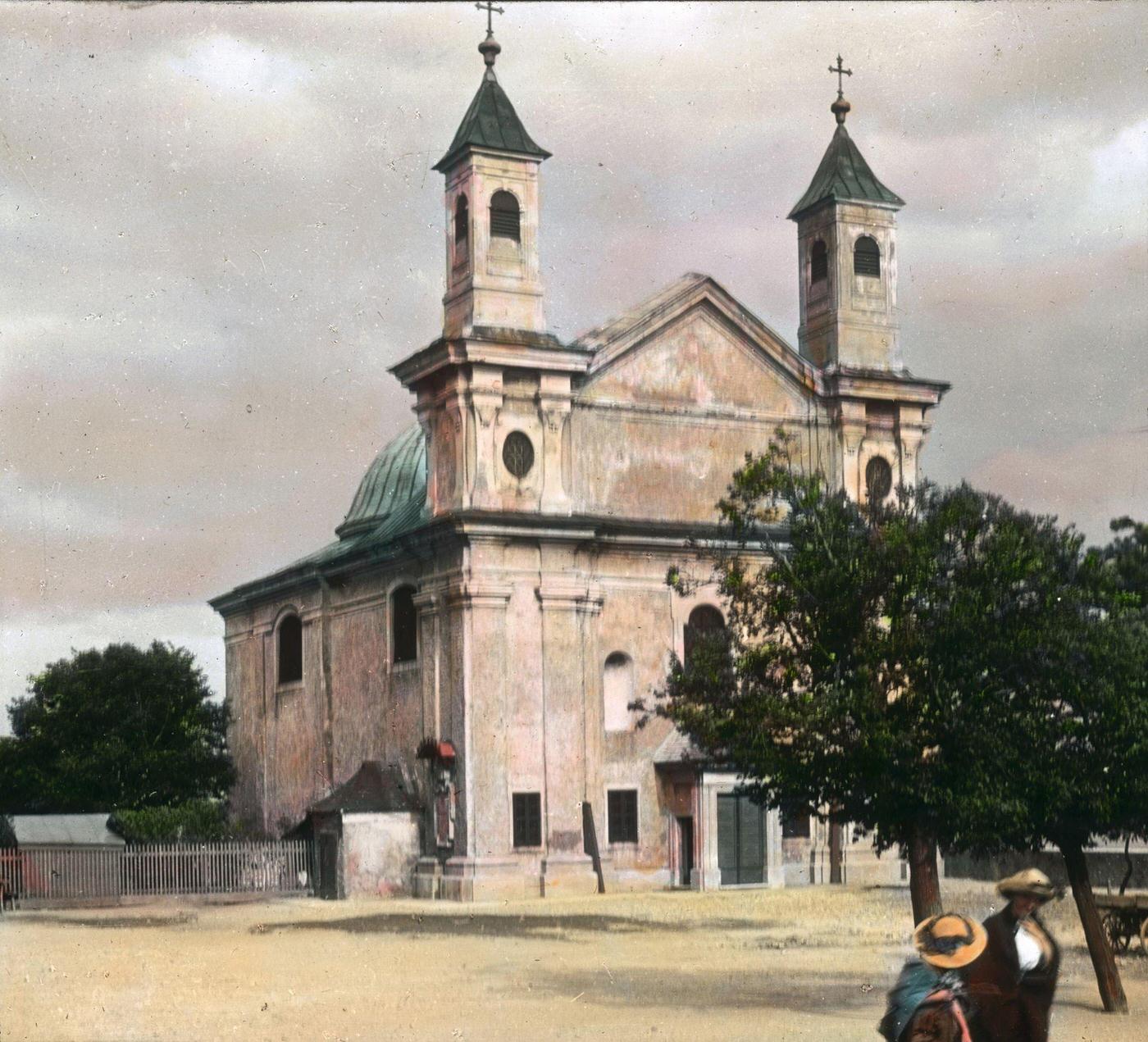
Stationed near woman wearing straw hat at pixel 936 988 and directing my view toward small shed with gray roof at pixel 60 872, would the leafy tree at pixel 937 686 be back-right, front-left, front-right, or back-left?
front-right

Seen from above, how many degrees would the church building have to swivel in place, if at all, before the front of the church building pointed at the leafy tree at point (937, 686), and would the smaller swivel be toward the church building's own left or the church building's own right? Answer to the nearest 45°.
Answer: approximately 45° to the church building's own right

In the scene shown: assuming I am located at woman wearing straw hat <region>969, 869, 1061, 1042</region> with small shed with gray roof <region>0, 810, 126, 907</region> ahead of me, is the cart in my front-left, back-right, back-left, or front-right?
front-right

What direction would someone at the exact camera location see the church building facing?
facing the viewer and to the right of the viewer

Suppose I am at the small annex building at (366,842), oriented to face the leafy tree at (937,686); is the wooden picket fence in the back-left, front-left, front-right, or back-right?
back-right

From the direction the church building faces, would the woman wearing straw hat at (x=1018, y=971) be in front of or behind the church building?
in front

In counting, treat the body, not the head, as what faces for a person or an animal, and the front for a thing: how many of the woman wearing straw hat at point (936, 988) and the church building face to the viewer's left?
0
